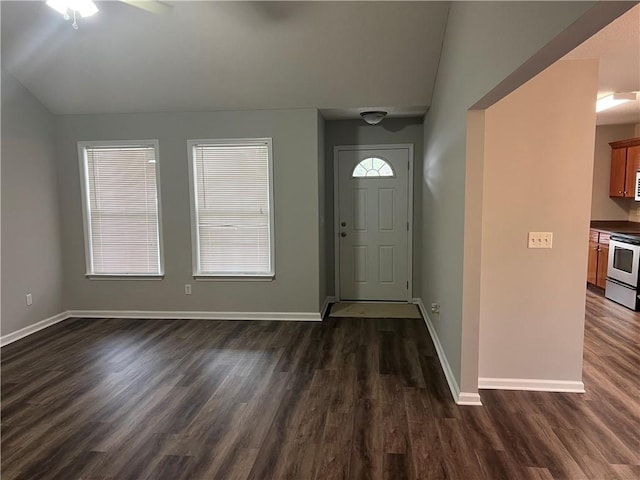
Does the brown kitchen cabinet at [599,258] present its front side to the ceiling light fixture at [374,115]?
yes

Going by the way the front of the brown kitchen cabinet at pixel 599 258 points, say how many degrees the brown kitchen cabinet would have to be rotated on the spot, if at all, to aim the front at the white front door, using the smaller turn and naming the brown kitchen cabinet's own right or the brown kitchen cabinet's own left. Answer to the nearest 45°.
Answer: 0° — it already faces it

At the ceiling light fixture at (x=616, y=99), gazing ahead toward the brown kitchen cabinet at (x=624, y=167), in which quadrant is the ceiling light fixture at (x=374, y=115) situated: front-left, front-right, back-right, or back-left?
back-left

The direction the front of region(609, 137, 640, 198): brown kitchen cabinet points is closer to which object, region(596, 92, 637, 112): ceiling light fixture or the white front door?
the white front door

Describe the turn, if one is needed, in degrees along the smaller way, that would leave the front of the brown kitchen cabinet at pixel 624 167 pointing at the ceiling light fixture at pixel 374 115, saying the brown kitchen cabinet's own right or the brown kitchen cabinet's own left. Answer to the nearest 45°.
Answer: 0° — it already faces it

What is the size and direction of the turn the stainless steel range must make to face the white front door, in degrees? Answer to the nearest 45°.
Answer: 0° — it already faces it

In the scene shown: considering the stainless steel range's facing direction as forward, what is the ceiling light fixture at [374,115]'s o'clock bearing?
The ceiling light fixture is roughly at 12 o'clock from the stainless steel range.
